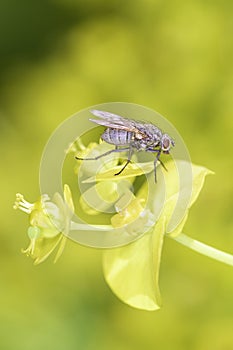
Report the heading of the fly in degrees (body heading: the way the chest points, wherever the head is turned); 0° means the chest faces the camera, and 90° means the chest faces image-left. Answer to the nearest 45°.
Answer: approximately 270°
